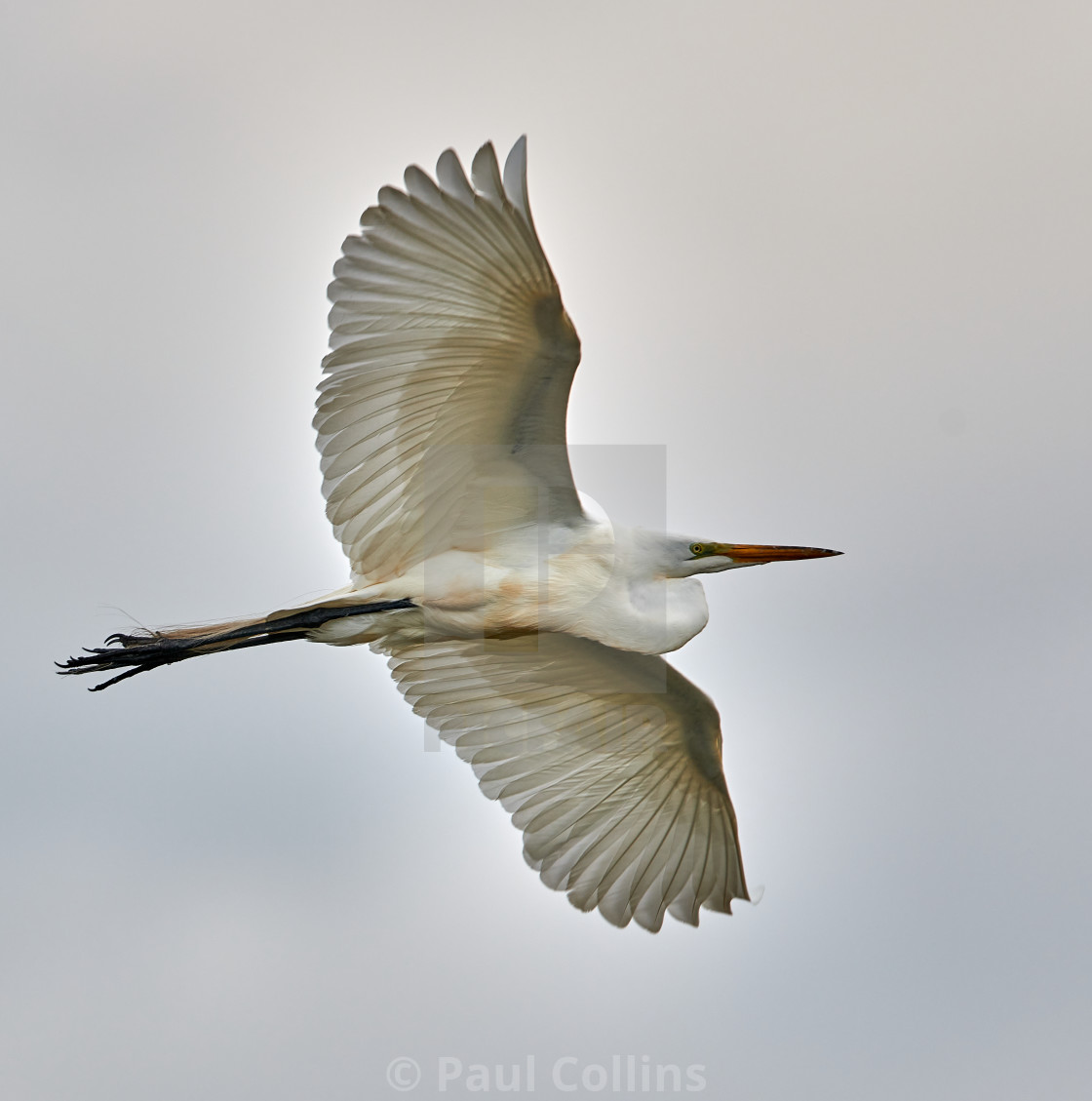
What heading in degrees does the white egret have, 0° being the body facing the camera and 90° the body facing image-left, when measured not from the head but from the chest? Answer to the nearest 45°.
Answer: approximately 270°
